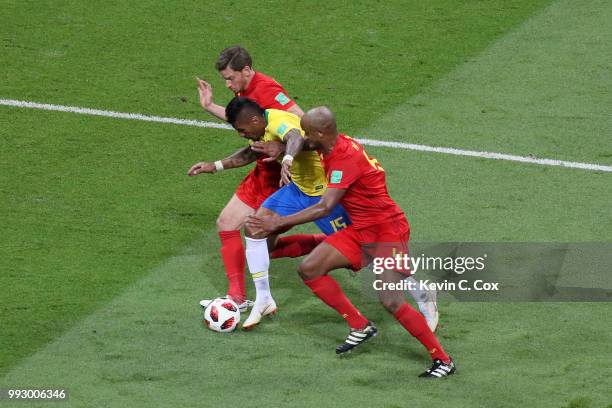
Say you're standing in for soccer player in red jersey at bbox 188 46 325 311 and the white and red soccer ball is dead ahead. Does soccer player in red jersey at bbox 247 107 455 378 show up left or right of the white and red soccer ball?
left

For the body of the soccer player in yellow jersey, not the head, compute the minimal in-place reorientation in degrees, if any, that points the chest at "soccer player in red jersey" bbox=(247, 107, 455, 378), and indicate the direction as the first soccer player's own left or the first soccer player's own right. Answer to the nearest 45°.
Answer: approximately 135° to the first soccer player's own left

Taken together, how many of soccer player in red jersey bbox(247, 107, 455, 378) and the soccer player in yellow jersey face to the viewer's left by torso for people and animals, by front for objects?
2

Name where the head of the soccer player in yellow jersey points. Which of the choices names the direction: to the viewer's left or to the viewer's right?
to the viewer's left

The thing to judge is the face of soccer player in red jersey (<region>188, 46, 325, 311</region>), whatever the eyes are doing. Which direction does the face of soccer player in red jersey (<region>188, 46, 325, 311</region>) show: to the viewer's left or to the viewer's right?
to the viewer's left

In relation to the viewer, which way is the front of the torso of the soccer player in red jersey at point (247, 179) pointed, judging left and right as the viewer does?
facing the viewer and to the left of the viewer

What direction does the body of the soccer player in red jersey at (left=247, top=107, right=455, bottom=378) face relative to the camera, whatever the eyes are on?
to the viewer's left

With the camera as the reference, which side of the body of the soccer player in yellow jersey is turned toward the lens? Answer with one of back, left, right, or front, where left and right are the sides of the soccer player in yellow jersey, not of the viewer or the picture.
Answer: left

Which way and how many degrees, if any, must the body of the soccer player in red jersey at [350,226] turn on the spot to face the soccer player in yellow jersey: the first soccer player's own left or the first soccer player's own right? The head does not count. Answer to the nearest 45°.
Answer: approximately 45° to the first soccer player's own right
